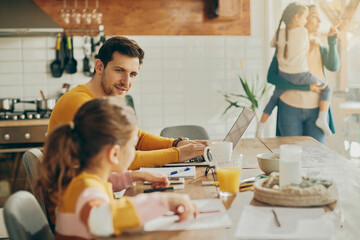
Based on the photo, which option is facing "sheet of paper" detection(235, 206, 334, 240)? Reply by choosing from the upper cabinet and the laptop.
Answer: the upper cabinet

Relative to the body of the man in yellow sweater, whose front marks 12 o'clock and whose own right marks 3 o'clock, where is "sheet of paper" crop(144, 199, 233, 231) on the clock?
The sheet of paper is roughly at 1 o'clock from the man in yellow sweater.

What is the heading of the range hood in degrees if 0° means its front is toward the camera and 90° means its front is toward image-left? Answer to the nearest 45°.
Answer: approximately 0°

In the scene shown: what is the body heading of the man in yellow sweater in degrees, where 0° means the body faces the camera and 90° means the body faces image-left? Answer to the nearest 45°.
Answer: approximately 315°

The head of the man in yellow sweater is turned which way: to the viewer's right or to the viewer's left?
to the viewer's right

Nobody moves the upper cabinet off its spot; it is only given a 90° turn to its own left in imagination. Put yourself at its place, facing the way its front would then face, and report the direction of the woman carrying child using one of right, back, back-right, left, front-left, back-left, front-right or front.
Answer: front-right

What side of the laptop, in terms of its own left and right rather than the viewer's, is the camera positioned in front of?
left

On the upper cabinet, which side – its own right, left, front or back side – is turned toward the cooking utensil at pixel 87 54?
right

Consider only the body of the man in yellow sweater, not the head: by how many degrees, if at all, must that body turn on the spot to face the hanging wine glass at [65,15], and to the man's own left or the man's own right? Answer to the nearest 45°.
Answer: approximately 135° to the man's own left

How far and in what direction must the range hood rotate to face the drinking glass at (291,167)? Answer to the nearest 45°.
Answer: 0° — it already faces it

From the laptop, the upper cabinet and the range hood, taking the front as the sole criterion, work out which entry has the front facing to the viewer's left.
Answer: the laptop

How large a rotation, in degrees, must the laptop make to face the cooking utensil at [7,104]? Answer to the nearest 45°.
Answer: approximately 45° to its right

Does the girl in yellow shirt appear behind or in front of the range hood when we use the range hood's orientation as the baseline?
in front

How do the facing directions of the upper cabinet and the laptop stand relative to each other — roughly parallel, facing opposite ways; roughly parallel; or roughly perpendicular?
roughly perpendicular
